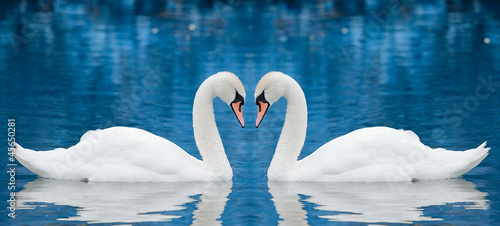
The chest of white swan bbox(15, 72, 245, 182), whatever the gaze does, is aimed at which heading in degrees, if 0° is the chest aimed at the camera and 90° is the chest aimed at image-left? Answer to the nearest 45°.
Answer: approximately 270°

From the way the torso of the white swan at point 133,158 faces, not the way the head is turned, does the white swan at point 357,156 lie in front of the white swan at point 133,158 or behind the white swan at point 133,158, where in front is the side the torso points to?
in front

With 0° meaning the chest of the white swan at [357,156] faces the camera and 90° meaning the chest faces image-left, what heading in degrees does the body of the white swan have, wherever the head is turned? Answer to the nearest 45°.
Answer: approximately 90°

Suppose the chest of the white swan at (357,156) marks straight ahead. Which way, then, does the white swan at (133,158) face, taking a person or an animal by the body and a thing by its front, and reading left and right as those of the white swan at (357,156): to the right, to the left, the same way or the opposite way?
the opposite way

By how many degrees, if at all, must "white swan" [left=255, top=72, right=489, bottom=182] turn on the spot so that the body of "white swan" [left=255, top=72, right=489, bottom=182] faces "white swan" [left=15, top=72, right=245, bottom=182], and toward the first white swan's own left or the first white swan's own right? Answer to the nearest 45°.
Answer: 0° — it already faces it

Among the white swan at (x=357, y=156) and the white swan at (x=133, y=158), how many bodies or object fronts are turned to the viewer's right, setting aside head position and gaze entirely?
1
